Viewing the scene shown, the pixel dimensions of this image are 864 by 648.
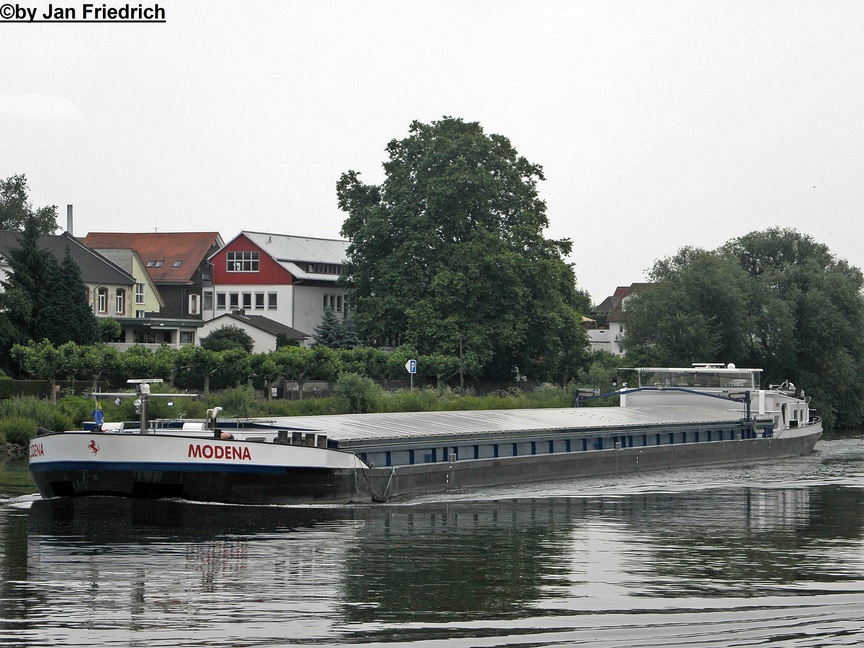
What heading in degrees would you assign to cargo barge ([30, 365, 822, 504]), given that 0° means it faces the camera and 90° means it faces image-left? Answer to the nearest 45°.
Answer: approximately 45°

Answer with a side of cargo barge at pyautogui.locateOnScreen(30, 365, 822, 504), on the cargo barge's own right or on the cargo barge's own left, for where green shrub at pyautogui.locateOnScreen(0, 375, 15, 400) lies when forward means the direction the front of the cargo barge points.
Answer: on the cargo barge's own right

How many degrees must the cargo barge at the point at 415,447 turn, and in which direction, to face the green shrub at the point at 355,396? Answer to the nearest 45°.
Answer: approximately 135° to its right

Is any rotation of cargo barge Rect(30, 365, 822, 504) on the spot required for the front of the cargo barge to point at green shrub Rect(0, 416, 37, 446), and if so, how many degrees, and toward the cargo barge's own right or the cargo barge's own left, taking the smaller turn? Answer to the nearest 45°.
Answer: approximately 90° to the cargo barge's own right
